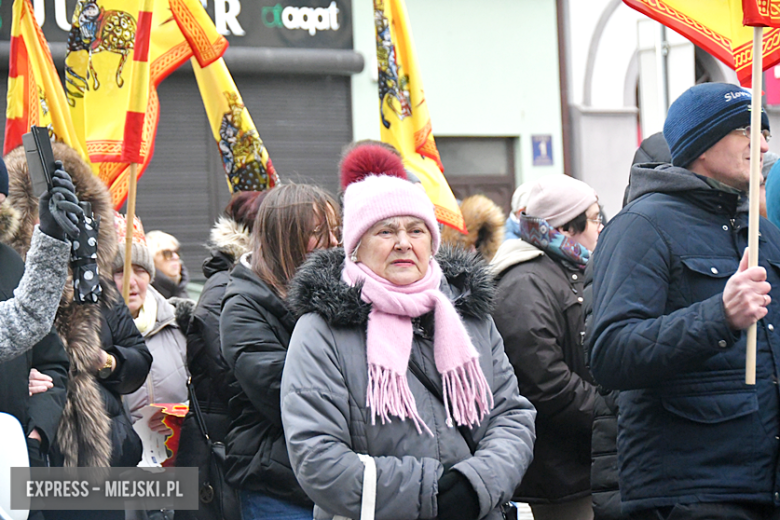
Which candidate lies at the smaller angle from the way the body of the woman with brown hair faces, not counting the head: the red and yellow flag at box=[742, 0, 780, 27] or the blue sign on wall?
the red and yellow flag

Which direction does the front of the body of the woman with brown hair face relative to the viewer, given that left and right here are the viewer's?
facing to the right of the viewer

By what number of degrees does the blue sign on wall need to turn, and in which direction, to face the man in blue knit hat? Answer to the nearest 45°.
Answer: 0° — it already faces them

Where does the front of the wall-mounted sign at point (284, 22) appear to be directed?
toward the camera

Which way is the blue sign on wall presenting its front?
toward the camera

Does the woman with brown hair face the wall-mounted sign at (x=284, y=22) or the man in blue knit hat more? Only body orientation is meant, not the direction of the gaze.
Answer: the man in blue knit hat

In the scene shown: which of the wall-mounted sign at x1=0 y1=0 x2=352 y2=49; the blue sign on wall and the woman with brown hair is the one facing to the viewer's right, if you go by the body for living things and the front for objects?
the woman with brown hair

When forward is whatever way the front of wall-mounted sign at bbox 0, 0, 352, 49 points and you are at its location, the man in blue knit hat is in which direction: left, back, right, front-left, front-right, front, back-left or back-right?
front

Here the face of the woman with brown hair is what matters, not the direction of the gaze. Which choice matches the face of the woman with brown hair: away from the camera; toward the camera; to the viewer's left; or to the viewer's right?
to the viewer's right

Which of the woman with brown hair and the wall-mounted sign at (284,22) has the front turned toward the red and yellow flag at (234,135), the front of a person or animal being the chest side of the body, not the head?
the wall-mounted sign

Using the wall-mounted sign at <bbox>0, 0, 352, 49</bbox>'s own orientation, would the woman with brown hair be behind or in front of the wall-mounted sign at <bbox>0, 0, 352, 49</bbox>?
in front

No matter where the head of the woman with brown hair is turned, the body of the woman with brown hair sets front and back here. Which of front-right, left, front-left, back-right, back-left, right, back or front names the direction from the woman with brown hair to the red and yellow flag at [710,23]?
front
